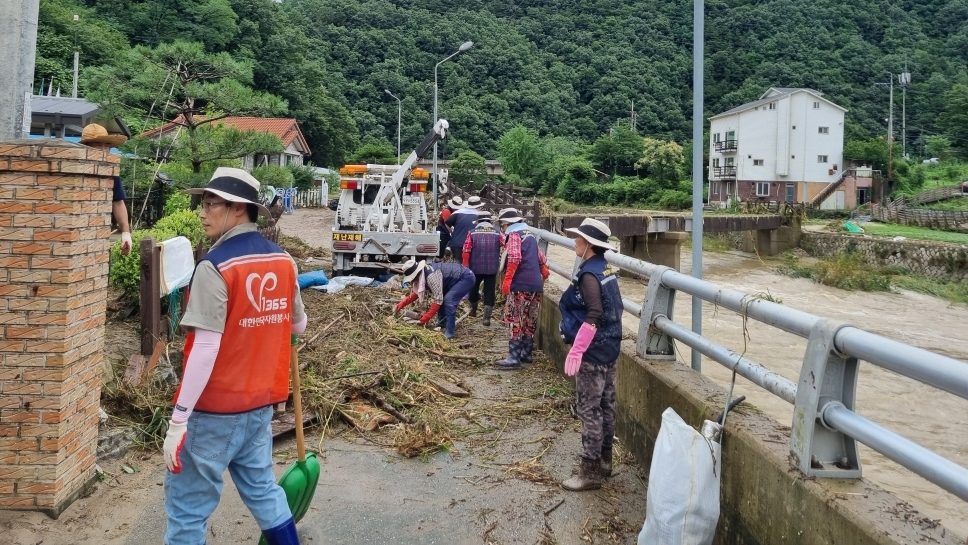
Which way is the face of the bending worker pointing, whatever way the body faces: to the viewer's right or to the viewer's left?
to the viewer's left

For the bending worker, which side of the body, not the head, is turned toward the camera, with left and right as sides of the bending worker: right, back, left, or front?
left

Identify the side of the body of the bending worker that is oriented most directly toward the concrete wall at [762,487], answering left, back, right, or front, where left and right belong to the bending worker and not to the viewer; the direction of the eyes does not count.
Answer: left

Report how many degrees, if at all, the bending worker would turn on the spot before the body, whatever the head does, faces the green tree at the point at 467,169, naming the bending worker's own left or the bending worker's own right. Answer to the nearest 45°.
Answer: approximately 90° to the bending worker's own right

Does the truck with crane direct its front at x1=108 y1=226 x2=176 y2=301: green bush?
no

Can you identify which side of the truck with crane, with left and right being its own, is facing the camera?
back

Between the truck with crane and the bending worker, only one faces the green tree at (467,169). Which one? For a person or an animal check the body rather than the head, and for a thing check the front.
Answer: the truck with crane

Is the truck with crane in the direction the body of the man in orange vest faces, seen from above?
no
